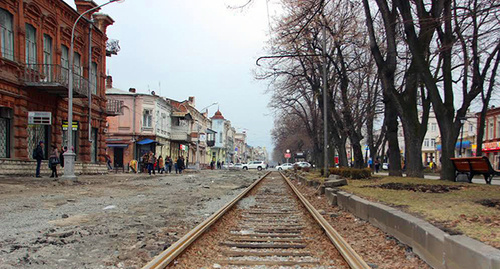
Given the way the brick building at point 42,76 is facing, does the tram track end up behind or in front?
in front
